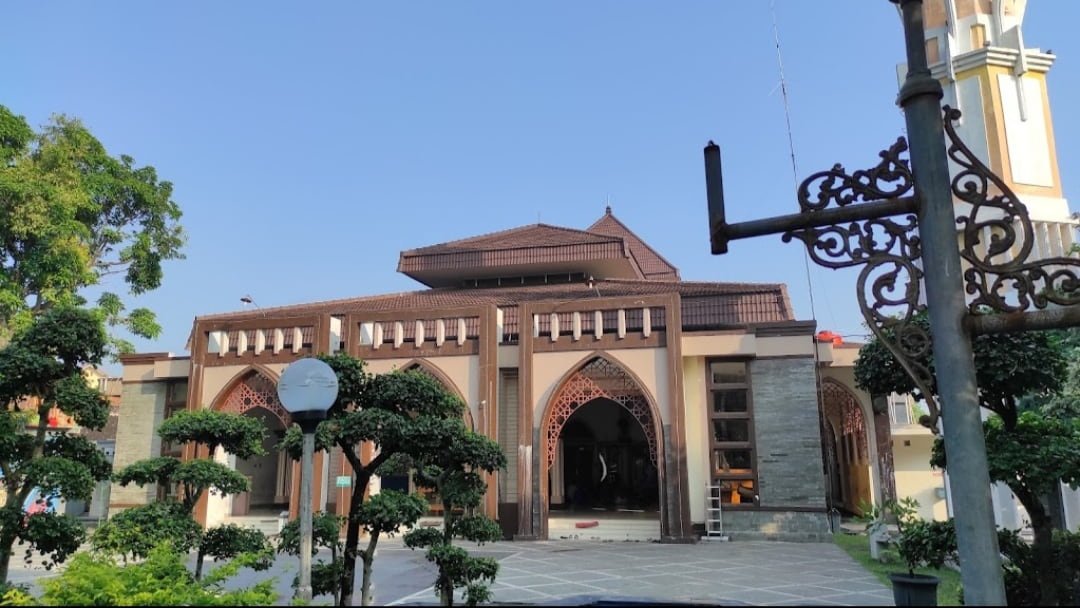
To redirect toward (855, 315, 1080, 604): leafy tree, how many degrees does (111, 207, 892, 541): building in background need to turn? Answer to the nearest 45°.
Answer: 0° — it already faces it

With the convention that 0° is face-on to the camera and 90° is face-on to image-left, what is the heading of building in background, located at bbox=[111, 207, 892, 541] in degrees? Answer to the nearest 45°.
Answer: approximately 0°

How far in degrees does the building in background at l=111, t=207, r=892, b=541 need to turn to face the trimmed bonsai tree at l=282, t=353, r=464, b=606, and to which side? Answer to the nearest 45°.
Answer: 0° — it already faces it

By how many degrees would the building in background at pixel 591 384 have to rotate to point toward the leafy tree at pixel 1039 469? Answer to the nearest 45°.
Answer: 0° — it already faces it

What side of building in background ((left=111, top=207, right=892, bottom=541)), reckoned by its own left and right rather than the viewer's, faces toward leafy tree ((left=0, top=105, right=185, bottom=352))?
right

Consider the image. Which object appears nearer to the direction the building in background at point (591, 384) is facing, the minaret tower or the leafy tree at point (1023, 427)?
the leafy tree

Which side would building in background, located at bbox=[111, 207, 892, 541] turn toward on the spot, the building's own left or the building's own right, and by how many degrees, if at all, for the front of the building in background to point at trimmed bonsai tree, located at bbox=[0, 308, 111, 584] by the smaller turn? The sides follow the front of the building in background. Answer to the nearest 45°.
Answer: approximately 45° to the building's own right
